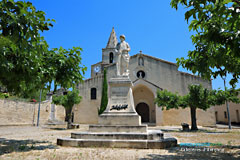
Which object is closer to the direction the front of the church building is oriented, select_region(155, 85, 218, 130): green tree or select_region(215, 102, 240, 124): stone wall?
the green tree

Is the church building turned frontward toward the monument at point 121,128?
yes

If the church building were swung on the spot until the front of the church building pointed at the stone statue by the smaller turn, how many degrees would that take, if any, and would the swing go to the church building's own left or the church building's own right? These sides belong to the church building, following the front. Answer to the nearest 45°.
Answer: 0° — it already faces it

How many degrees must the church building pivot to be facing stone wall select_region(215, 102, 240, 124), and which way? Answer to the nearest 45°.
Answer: approximately 135° to its left

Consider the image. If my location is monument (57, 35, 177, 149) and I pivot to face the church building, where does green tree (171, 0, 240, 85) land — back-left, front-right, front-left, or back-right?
back-right

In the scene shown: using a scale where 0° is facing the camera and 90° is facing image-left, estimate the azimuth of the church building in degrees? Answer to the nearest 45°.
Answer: approximately 0°
